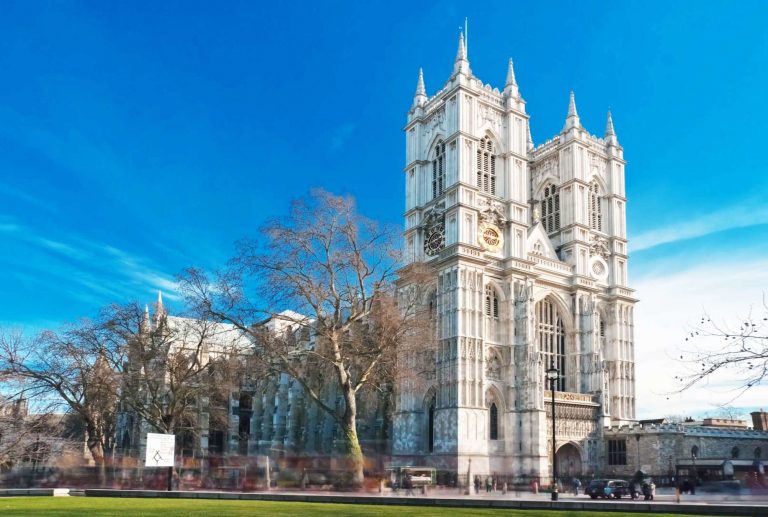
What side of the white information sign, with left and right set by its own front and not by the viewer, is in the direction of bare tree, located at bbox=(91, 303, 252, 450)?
back

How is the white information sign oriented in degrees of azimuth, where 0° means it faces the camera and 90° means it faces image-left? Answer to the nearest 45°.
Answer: approximately 0°

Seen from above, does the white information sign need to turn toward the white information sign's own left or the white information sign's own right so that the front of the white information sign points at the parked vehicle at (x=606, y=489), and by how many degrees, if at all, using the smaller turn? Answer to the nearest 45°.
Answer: approximately 90° to the white information sign's own left

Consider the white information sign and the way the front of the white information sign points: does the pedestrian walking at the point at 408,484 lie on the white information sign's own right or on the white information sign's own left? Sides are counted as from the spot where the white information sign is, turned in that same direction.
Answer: on the white information sign's own left

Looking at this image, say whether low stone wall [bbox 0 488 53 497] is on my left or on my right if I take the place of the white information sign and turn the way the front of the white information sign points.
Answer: on my right
